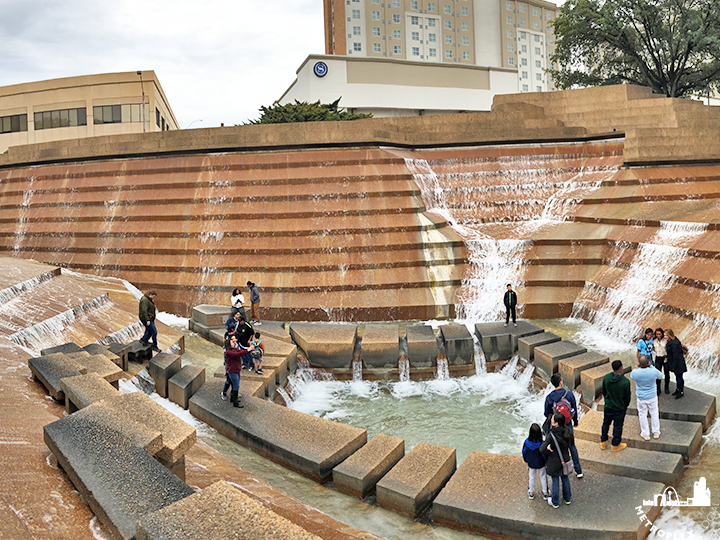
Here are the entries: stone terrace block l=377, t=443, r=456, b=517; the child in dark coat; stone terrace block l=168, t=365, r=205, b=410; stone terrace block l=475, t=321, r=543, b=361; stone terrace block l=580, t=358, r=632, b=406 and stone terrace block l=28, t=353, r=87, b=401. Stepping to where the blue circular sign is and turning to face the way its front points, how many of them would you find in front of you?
6

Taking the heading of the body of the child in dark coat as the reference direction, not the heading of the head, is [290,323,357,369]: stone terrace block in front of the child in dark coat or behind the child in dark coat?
in front

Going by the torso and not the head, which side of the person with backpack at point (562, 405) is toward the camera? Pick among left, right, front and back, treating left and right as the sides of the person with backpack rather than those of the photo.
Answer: back

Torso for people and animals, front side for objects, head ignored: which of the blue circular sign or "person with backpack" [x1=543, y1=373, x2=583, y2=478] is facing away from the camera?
the person with backpack

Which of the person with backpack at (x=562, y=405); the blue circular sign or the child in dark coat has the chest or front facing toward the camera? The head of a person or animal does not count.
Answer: the blue circular sign

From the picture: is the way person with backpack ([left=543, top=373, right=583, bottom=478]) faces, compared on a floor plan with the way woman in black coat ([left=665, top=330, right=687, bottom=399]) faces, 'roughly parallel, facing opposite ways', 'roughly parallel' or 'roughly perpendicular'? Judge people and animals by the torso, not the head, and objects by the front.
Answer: roughly perpendicular

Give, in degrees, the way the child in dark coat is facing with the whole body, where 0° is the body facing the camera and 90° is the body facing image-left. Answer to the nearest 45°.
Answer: approximately 180°

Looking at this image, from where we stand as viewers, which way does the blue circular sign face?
facing the viewer

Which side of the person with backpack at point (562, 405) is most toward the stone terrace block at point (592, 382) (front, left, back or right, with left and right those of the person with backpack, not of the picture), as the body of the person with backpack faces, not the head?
front

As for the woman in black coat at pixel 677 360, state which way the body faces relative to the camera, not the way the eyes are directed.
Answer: to the viewer's left
